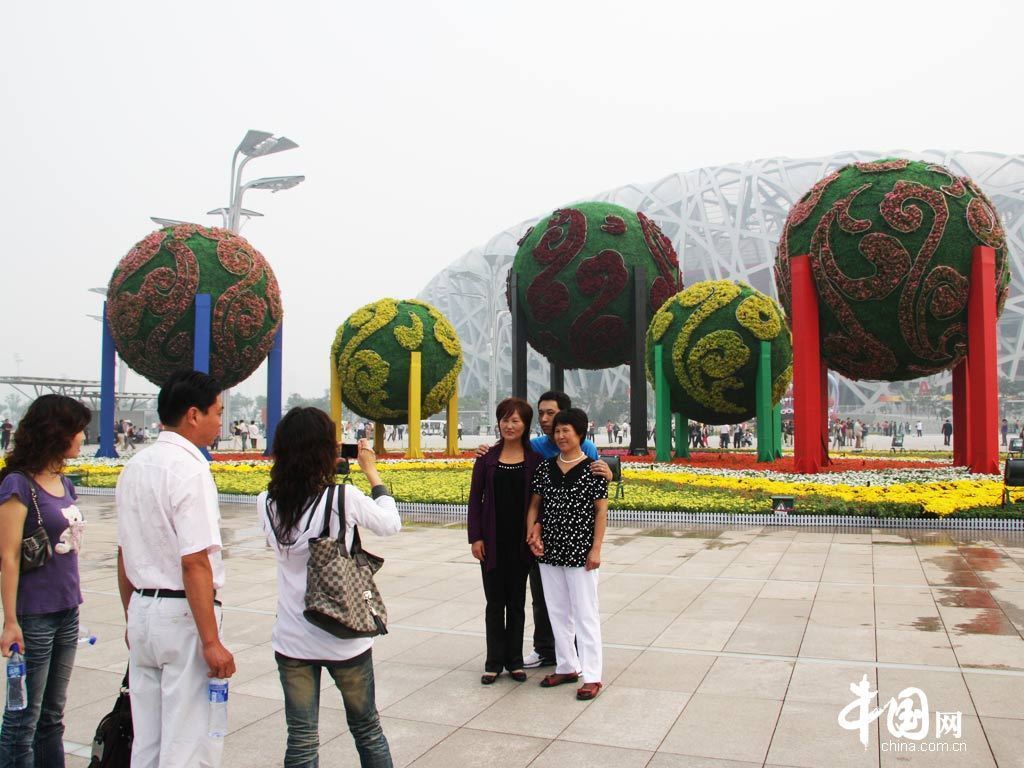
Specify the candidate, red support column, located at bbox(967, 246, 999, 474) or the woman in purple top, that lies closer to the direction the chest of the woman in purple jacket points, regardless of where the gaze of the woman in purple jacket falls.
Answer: the woman in purple top

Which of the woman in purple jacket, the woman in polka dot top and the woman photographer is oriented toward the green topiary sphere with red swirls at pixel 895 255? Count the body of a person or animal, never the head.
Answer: the woman photographer

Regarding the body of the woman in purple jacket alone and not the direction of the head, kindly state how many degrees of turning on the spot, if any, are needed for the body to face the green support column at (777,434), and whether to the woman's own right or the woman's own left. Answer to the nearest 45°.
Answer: approximately 180°

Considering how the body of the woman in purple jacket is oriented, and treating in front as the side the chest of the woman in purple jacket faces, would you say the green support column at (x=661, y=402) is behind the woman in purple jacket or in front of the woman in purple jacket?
behind

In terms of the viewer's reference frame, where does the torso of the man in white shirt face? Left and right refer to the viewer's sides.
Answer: facing away from the viewer and to the right of the viewer

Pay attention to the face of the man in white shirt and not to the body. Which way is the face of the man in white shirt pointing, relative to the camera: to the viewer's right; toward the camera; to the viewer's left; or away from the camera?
to the viewer's right

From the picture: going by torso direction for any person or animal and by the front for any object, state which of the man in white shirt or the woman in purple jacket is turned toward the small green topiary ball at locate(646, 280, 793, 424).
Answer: the man in white shirt

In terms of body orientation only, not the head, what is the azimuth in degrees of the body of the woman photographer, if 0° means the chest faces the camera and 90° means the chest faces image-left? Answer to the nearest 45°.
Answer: approximately 225°

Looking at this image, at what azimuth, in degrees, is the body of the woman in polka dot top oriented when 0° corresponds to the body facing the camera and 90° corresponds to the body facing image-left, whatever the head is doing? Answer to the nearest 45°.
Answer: approximately 45°

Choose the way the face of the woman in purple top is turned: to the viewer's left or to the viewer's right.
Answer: to the viewer's right
